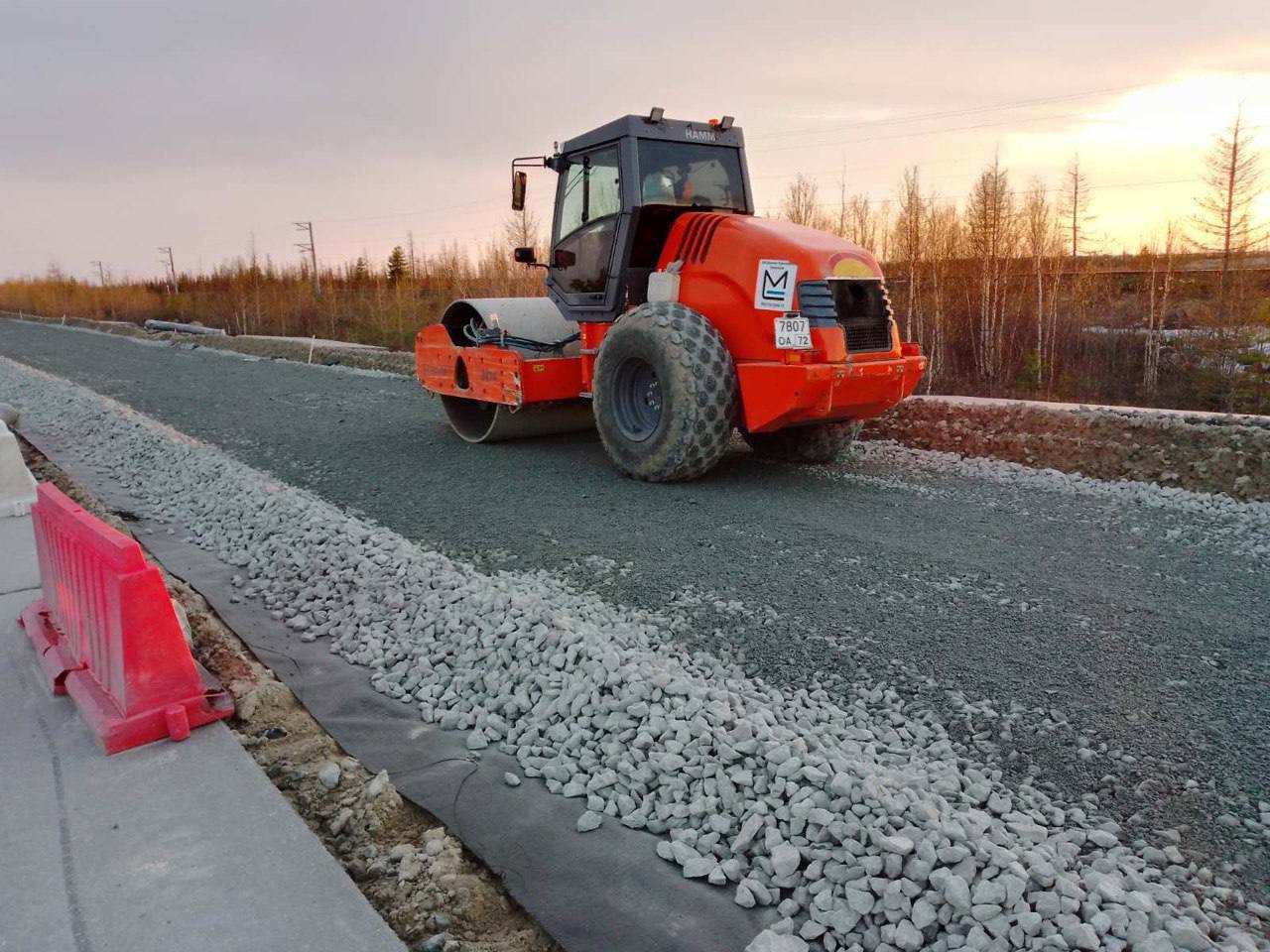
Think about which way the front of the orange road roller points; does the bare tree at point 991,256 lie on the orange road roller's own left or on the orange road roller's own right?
on the orange road roller's own right

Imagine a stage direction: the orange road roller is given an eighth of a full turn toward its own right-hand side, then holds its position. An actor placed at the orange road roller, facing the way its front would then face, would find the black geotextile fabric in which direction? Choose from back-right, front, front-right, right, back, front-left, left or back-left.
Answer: back

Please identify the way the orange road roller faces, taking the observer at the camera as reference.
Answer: facing away from the viewer and to the left of the viewer

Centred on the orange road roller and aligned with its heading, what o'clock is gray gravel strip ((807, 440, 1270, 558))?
The gray gravel strip is roughly at 5 o'clock from the orange road roller.

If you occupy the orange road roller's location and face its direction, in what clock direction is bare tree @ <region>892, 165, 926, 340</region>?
The bare tree is roughly at 2 o'clock from the orange road roller.

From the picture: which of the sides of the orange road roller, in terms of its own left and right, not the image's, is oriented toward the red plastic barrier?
left

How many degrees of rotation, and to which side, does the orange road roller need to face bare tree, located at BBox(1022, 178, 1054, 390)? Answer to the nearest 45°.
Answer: approximately 90° to its right

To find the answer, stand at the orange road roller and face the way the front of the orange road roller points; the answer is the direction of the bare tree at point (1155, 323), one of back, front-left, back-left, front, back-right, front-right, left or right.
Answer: right
